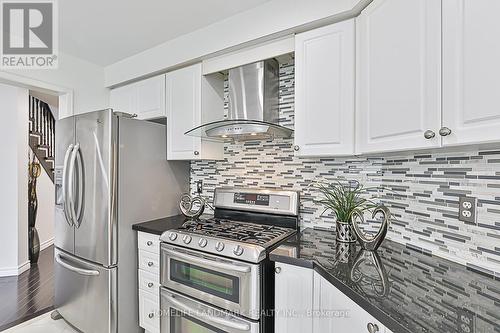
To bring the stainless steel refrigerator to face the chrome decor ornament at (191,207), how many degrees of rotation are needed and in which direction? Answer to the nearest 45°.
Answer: approximately 135° to its left

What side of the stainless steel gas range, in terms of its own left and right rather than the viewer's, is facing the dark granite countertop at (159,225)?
right

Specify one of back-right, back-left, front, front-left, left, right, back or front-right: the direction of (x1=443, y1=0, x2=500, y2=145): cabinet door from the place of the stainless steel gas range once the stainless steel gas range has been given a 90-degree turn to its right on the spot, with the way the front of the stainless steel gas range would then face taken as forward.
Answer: back

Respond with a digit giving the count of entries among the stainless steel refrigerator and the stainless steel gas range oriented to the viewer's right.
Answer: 0

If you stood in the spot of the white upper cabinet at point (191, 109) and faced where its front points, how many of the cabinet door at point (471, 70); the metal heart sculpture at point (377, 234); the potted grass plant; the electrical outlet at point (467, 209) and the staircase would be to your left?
4

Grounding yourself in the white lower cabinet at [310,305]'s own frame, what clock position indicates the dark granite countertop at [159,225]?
The dark granite countertop is roughly at 2 o'clock from the white lower cabinet.
